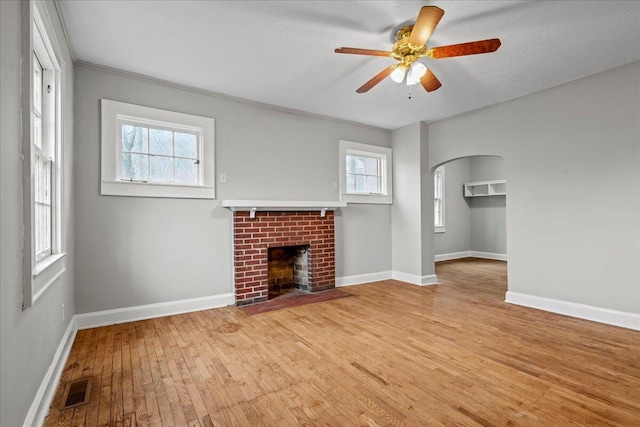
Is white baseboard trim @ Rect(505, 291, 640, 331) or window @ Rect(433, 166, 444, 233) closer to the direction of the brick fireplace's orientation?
the white baseboard trim

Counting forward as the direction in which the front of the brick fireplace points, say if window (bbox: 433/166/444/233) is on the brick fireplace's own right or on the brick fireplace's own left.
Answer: on the brick fireplace's own left

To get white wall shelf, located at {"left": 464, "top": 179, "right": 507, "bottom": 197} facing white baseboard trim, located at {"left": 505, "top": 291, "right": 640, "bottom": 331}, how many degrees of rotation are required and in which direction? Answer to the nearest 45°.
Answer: approximately 45° to its left

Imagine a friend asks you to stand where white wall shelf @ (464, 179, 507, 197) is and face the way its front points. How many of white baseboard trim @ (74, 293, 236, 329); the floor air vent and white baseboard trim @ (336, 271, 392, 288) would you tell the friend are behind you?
0

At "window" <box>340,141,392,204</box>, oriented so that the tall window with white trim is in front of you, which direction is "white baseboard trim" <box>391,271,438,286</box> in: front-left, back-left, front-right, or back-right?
back-left

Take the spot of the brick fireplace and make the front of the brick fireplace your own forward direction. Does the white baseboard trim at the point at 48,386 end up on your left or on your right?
on your right

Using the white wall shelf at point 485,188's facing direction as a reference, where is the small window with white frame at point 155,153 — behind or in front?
in front

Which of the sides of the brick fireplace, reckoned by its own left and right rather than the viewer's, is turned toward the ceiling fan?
front

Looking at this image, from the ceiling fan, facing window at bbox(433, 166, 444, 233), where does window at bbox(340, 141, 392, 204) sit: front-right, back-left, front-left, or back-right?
front-left

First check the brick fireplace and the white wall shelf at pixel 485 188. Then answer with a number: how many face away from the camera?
0

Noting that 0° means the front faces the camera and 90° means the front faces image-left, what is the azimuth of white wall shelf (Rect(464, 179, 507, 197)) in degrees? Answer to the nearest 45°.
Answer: approximately 45°

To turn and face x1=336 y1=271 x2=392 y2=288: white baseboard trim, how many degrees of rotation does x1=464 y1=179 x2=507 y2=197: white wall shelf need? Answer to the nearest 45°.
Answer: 0° — it already faces it

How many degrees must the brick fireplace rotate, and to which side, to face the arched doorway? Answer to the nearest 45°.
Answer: approximately 90° to its left

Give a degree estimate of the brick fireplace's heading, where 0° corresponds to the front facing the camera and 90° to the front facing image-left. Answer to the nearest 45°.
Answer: approximately 315°

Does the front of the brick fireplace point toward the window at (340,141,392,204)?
no

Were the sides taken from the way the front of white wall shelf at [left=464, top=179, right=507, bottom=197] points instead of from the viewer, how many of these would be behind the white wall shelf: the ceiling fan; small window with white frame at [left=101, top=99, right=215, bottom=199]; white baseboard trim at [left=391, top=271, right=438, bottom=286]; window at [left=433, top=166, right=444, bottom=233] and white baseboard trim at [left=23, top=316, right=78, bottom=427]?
0
